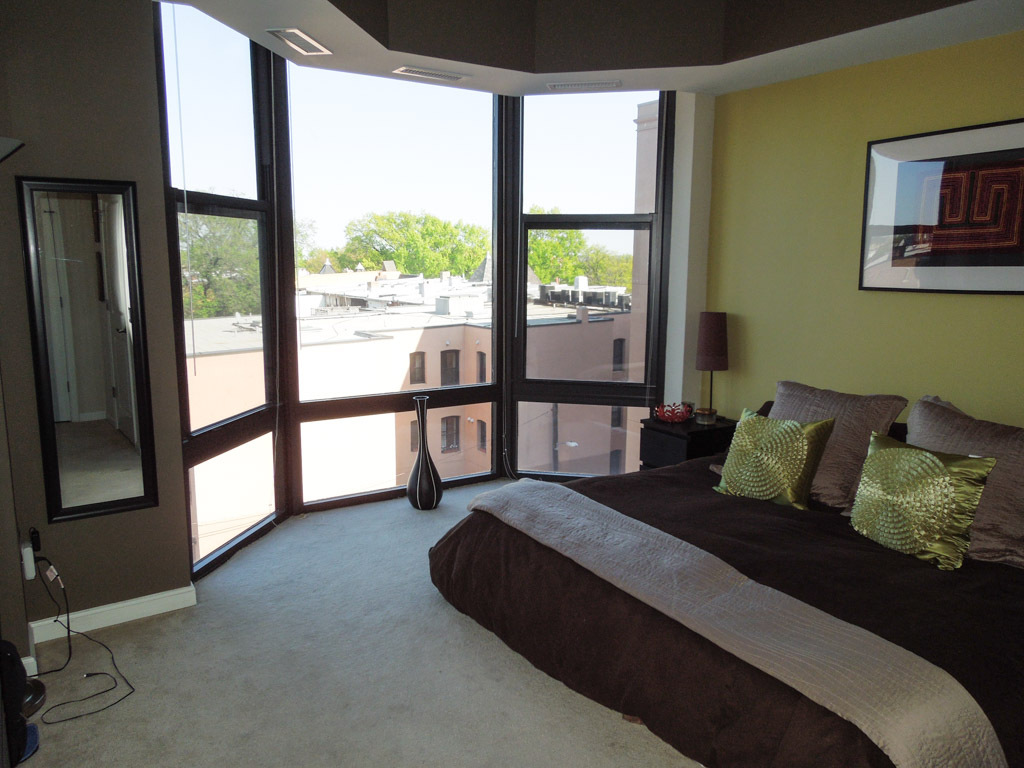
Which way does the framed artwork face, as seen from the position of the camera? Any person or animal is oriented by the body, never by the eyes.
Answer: facing the viewer and to the left of the viewer

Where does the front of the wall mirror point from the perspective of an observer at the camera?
facing the viewer and to the right of the viewer

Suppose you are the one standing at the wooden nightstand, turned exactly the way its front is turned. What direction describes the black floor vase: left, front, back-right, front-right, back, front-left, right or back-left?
front-right

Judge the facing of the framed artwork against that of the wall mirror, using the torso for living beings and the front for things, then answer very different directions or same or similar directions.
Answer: very different directions

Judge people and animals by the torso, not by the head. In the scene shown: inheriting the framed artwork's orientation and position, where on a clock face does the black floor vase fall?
The black floor vase is roughly at 1 o'clock from the framed artwork.

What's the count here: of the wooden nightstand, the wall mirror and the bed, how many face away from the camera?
0

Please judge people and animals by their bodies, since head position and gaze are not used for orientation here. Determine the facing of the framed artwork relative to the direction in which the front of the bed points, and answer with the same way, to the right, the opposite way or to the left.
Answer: the same way

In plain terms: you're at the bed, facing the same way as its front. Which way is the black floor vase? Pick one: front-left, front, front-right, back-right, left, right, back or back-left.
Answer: right

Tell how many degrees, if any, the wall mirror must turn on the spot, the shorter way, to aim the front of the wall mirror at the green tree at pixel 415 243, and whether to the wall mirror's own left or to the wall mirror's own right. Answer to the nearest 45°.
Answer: approximately 90° to the wall mirror's own left

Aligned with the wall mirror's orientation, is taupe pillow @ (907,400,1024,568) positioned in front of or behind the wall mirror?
in front

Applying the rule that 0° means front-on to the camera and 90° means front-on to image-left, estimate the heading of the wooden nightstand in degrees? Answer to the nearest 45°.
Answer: approximately 45°

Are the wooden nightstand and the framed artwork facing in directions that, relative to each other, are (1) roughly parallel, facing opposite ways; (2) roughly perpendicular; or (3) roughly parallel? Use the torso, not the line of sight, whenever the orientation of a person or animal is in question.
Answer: roughly parallel
